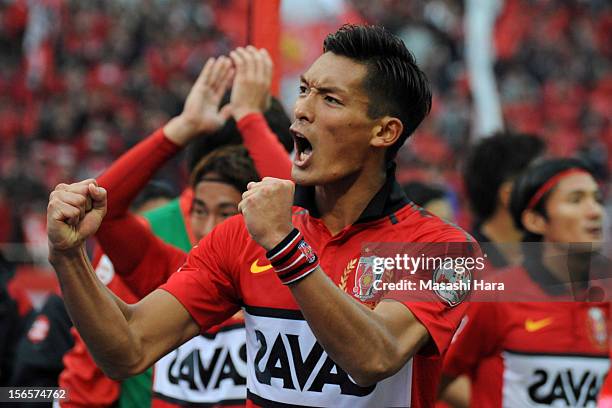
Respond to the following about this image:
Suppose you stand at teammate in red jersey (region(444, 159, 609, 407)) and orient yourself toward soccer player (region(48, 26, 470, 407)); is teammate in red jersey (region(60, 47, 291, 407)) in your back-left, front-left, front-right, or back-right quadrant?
front-right

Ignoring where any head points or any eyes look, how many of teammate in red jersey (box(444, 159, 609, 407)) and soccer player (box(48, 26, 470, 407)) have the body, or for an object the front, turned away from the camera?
0

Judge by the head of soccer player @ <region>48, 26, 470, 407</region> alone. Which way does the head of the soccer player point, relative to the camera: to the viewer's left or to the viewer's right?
to the viewer's left

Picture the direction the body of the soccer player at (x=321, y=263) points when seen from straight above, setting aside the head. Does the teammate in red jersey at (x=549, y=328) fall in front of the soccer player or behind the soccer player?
behind

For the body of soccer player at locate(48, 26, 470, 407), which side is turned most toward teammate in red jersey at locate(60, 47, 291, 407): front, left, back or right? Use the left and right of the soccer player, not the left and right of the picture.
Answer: right

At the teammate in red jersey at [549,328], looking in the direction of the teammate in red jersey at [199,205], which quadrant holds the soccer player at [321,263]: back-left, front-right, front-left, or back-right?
front-left

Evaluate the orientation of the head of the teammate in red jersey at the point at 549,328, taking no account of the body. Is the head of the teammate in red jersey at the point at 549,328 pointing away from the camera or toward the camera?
toward the camera

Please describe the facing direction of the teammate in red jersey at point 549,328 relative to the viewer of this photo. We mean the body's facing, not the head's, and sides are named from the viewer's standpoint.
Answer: facing the viewer and to the right of the viewer

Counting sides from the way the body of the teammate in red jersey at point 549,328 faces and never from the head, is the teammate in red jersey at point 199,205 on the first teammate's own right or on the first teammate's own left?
on the first teammate's own right

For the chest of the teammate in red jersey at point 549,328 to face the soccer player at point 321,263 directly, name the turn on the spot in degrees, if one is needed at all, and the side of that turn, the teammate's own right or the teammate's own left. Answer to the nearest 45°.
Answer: approximately 90° to the teammate's own right
